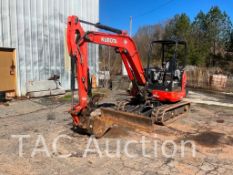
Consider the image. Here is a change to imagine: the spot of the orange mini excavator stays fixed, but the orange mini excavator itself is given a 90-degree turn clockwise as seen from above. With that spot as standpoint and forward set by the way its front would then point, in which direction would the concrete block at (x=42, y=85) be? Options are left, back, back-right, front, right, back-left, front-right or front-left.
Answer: front

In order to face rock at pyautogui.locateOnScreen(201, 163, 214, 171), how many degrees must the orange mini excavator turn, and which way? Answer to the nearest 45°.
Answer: approximately 90° to its left

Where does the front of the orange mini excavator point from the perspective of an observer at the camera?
facing the viewer and to the left of the viewer

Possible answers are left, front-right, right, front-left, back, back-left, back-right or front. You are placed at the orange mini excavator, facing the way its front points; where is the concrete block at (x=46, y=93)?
right
